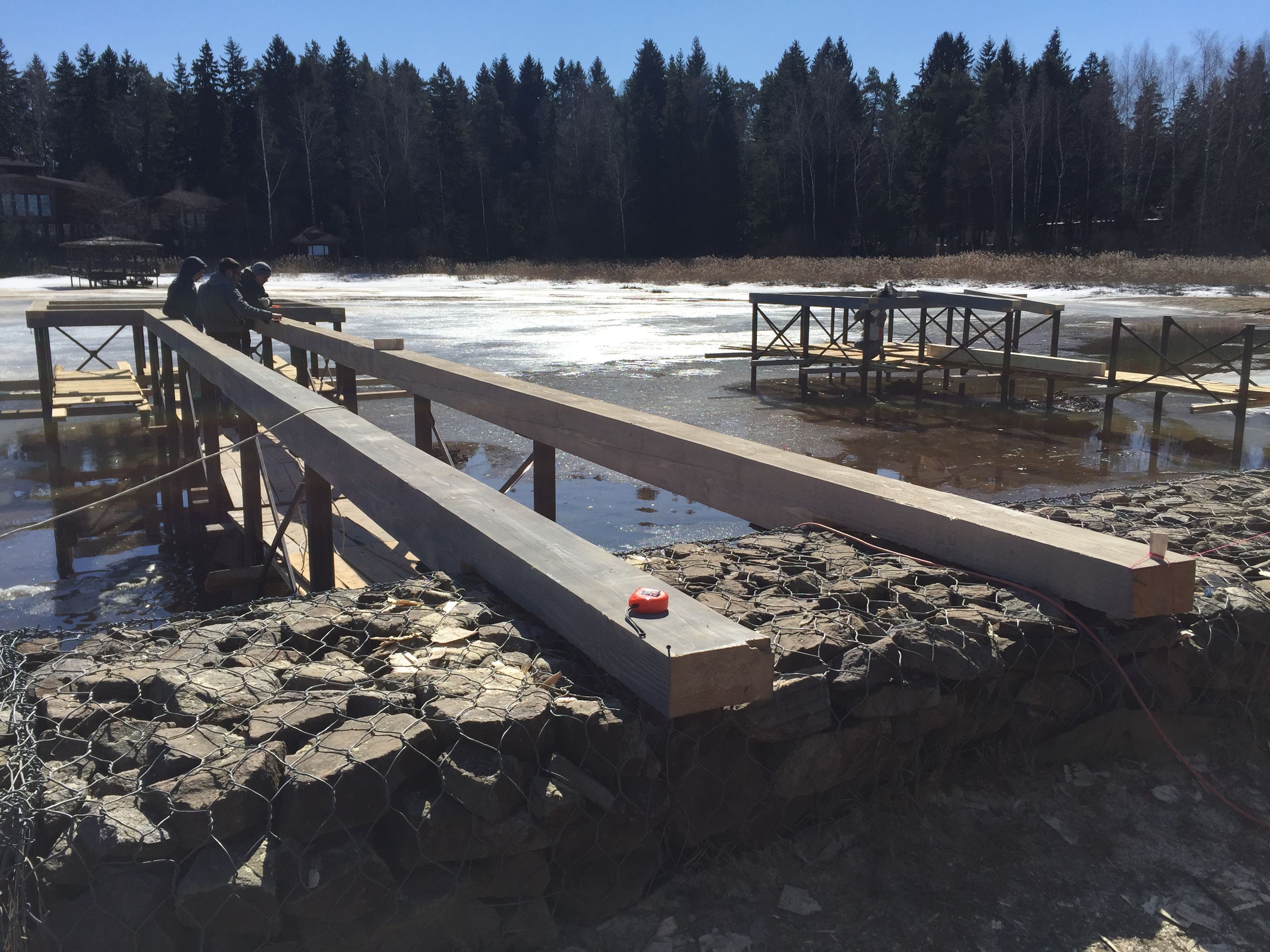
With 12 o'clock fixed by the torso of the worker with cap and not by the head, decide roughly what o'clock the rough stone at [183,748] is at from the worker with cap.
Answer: The rough stone is roughly at 3 o'clock from the worker with cap.

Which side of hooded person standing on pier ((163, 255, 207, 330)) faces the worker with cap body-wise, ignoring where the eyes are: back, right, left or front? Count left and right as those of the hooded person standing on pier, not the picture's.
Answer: front

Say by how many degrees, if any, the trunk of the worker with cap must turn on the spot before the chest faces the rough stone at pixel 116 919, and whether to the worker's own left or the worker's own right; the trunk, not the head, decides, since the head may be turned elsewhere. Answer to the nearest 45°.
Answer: approximately 90° to the worker's own right

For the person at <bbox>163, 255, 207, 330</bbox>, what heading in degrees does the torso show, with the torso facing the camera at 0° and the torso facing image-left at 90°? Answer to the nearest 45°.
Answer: approximately 270°

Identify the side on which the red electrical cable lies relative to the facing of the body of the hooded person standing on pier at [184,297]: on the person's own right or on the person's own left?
on the person's own right

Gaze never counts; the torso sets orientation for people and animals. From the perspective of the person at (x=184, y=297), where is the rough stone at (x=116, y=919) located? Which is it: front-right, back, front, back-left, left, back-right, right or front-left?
right

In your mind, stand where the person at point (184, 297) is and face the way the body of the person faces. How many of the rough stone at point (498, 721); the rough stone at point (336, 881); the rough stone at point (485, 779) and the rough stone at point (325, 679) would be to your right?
4

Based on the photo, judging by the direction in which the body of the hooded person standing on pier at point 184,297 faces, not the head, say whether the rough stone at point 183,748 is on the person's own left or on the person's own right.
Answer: on the person's own right

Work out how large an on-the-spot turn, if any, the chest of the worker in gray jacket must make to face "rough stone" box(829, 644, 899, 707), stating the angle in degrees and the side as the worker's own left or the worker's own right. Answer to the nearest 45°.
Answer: approximately 135° to the worker's own right

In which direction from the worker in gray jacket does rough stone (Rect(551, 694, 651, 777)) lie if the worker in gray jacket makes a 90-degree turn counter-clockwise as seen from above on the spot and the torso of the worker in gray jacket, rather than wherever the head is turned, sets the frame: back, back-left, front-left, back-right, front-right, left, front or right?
back-left

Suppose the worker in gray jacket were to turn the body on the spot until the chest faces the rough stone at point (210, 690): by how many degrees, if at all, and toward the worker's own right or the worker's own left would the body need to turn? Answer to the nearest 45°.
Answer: approximately 135° to the worker's own right

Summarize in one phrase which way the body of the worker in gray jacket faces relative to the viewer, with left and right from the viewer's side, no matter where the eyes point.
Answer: facing away from the viewer and to the right of the viewer

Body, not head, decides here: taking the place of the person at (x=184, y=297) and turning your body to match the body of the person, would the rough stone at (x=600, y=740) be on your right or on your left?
on your right
